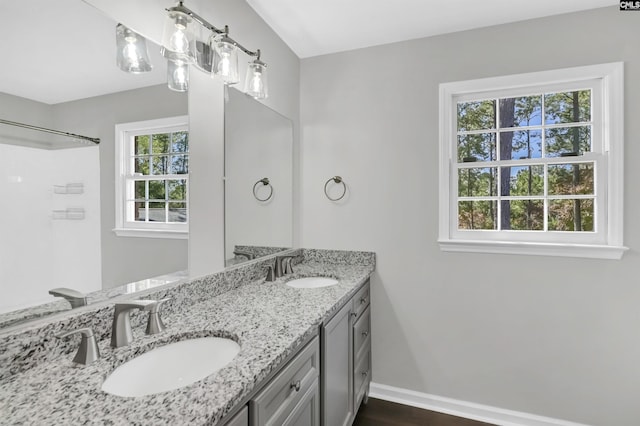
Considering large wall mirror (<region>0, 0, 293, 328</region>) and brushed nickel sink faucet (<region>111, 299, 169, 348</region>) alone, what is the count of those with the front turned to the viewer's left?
0

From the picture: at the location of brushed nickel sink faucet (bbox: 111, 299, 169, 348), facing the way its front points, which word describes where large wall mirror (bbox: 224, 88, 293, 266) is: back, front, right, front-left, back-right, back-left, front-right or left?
left

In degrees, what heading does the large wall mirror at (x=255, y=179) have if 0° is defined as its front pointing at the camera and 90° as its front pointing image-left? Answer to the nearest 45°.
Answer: approximately 315°

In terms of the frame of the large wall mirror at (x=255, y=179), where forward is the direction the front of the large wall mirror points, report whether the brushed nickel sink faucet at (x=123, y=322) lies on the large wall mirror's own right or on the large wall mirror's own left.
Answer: on the large wall mirror's own right

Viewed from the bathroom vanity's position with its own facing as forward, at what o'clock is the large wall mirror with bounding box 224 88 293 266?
The large wall mirror is roughly at 8 o'clock from the bathroom vanity.

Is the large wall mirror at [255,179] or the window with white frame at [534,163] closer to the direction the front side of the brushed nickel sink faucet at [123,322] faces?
the window with white frame

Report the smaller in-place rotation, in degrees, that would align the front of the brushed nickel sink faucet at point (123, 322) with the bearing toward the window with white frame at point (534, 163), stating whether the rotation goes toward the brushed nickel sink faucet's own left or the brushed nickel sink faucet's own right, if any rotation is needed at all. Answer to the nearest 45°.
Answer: approximately 45° to the brushed nickel sink faucet's own left

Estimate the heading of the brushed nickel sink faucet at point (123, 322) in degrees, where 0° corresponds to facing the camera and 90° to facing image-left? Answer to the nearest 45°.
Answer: approximately 315°
